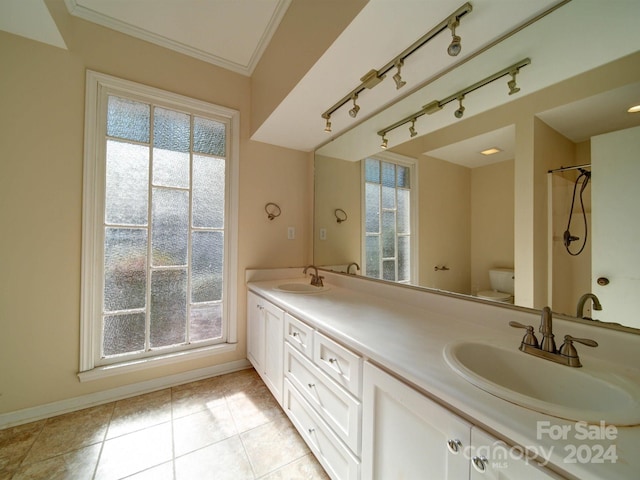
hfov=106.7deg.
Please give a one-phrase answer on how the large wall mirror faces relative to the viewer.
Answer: facing the viewer and to the left of the viewer

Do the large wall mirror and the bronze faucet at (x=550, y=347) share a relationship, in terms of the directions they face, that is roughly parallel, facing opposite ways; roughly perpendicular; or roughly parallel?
roughly parallel

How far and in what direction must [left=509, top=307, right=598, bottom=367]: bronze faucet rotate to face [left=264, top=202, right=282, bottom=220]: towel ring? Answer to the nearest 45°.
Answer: approximately 45° to its right

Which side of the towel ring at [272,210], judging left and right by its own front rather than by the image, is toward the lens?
front

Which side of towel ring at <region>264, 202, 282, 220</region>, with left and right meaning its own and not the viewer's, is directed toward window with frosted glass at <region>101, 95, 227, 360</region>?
right

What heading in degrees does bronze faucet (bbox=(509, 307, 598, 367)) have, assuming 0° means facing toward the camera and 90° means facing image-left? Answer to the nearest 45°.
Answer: approximately 45°

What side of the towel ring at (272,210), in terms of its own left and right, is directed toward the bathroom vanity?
front

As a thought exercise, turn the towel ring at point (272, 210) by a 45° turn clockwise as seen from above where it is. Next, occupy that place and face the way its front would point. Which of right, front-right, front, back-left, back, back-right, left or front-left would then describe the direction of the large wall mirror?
left

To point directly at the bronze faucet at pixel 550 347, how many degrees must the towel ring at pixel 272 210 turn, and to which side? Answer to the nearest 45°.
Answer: approximately 45° to its left

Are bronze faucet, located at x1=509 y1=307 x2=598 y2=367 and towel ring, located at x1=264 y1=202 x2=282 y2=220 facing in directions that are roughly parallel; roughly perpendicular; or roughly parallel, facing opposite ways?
roughly perpendicular
